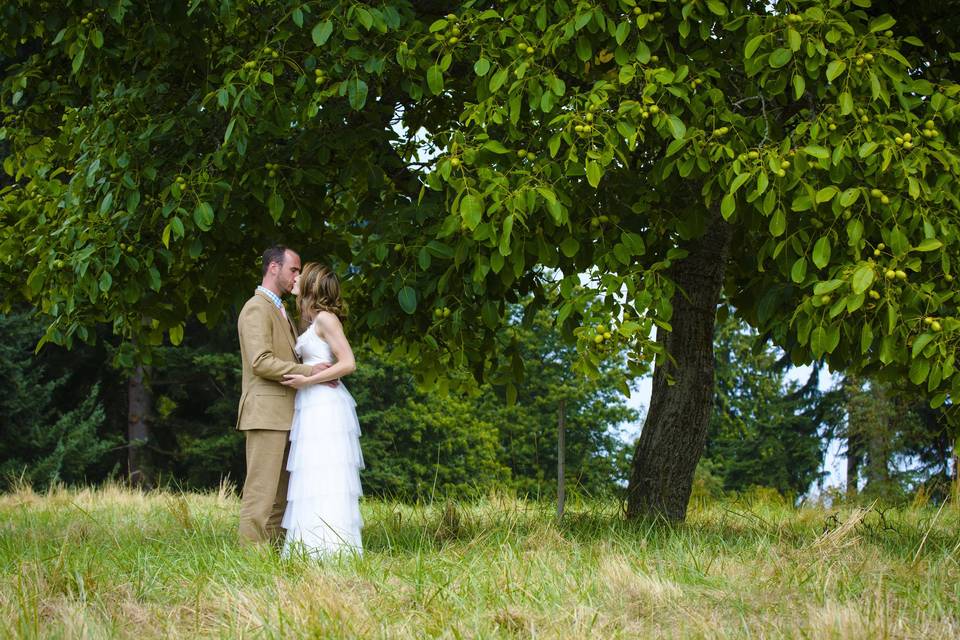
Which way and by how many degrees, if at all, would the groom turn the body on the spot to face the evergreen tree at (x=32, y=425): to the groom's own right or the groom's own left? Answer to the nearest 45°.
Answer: approximately 90° to the groom's own left

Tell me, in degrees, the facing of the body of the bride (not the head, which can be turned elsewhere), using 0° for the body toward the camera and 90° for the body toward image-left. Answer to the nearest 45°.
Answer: approximately 90°

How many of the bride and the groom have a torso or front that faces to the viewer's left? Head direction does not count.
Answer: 1

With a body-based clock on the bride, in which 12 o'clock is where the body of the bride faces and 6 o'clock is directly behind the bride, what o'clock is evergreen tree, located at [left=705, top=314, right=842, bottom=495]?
The evergreen tree is roughly at 4 o'clock from the bride.

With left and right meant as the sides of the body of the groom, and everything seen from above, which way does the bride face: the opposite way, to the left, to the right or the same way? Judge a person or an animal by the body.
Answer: the opposite way

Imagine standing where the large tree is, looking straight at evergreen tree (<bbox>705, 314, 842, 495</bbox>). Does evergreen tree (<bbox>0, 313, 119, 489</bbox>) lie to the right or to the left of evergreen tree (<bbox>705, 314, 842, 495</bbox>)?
left

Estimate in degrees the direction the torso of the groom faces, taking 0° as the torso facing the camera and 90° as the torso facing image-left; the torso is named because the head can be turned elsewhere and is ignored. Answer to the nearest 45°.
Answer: approximately 270°

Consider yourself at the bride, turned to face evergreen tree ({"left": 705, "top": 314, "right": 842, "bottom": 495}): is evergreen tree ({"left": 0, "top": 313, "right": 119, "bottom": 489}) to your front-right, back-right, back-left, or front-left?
front-left
